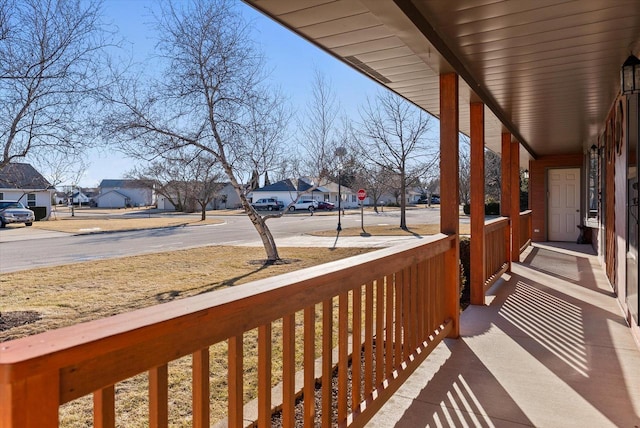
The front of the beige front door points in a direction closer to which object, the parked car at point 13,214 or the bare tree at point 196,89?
the bare tree

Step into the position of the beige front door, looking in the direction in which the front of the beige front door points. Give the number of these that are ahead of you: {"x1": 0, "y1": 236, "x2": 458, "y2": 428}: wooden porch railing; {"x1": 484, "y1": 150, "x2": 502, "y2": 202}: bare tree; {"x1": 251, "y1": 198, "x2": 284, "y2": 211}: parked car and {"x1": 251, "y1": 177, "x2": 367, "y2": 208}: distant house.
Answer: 1

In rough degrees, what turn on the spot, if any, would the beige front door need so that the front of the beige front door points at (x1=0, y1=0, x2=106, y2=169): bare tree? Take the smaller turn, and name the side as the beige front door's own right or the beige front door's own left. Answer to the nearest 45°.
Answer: approximately 45° to the beige front door's own right

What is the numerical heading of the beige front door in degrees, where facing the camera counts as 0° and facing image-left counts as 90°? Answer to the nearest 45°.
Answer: approximately 0°

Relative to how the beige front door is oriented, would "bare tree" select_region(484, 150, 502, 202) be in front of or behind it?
behind

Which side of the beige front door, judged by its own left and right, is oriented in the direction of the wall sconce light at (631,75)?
front

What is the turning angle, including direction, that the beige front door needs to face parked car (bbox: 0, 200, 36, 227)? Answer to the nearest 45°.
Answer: approximately 90° to its right

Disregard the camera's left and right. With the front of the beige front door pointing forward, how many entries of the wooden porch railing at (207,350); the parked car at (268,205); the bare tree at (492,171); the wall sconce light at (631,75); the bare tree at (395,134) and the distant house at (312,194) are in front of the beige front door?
2

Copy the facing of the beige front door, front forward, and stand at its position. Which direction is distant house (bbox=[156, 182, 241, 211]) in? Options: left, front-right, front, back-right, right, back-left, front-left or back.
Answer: back-right

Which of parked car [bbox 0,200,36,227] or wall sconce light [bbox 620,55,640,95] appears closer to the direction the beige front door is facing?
the wall sconce light
